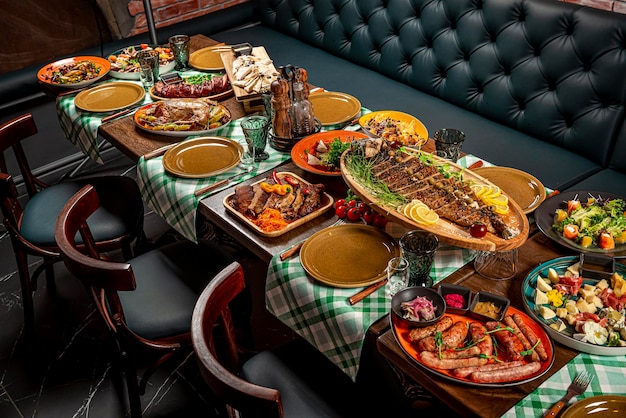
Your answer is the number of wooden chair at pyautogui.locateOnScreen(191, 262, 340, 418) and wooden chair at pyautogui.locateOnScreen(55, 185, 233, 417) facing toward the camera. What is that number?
0

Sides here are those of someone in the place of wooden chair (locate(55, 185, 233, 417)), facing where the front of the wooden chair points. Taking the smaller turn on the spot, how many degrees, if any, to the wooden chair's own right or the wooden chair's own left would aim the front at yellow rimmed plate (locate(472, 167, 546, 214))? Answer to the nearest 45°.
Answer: approximately 45° to the wooden chair's own right

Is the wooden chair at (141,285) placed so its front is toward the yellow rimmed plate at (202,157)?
yes

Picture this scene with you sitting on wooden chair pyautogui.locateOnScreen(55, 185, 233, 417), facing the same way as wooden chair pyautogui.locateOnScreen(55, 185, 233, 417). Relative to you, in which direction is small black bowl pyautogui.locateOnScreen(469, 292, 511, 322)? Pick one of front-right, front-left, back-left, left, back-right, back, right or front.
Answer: right

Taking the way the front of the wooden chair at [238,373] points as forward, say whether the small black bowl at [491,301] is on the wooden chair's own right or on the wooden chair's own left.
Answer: on the wooden chair's own right

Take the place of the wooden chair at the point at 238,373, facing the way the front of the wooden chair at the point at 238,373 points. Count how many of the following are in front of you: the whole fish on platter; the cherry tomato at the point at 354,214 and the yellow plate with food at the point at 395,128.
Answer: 3

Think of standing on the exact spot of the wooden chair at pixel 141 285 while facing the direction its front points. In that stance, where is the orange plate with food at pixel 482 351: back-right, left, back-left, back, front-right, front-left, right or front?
right

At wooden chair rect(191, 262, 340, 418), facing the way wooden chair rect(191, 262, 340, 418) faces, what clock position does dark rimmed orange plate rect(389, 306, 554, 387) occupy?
The dark rimmed orange plate is roughly at 2 o'clock from the wooden chair.

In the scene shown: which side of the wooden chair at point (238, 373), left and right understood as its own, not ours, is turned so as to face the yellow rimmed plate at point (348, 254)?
front

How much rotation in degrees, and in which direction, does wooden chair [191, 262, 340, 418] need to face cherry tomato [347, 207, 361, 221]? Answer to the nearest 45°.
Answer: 0° — it already faces it

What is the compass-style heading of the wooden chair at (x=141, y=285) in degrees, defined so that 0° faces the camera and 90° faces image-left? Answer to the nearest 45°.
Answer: approximately 225°

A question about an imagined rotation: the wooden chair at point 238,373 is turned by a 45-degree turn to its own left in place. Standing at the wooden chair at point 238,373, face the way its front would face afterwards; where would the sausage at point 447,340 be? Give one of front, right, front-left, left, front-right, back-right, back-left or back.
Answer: right

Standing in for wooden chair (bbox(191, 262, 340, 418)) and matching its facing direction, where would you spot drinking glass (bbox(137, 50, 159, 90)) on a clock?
The drinking glass is roughly at 10 o'clock from the wooden chair.

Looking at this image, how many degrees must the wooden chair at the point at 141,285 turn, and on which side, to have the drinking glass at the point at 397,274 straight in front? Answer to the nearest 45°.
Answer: approximately 90° to its right

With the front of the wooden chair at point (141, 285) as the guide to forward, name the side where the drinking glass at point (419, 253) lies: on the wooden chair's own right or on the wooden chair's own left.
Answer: on the wooden chair's own right

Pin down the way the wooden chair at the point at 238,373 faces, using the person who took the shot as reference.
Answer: facing away from the viewer and to the right of the viewer

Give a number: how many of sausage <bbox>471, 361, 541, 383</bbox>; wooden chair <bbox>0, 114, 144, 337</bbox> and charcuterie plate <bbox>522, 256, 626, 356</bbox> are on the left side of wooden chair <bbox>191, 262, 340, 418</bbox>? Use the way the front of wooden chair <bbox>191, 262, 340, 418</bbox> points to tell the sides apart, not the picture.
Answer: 1
